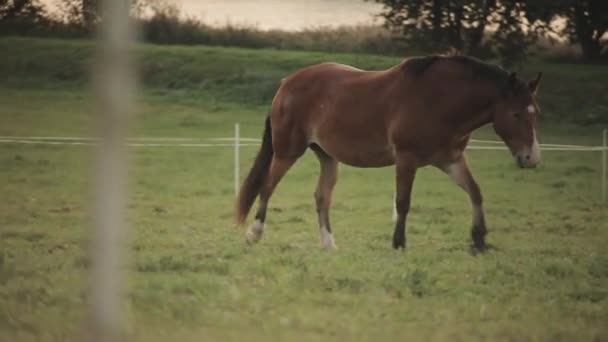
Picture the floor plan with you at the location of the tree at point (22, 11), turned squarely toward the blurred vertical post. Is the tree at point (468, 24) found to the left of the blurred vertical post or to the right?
left

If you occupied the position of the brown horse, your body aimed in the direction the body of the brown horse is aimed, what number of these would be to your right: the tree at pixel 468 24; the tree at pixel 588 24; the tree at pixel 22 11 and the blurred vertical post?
1

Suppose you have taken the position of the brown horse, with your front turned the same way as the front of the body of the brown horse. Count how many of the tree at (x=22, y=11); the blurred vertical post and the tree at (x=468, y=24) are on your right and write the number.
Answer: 1

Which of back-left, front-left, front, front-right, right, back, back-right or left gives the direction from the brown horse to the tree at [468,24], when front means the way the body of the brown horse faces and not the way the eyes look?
left

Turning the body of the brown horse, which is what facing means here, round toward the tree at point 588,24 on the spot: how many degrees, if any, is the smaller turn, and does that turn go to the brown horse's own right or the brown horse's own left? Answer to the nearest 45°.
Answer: approximately 90° to the brown horse's own left

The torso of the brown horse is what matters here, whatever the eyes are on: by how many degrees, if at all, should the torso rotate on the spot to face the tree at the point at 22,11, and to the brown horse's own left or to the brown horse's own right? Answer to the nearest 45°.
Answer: approximately 135° to the brown horse's own left

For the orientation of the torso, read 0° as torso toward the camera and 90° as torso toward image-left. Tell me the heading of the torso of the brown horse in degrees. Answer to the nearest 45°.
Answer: approximately 270°

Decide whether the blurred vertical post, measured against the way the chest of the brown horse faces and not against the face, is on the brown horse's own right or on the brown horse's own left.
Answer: on the brown horse's own right
